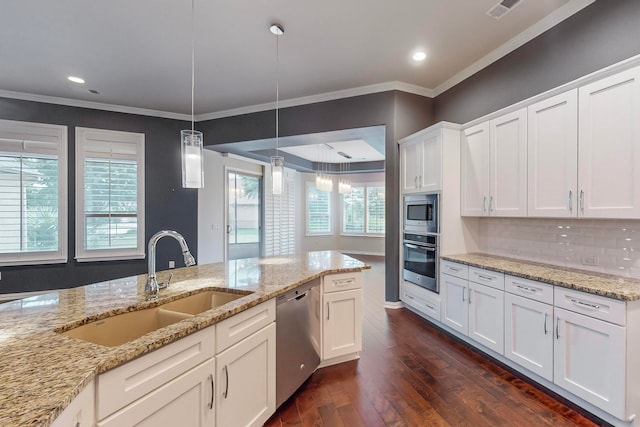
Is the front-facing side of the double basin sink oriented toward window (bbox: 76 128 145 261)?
no

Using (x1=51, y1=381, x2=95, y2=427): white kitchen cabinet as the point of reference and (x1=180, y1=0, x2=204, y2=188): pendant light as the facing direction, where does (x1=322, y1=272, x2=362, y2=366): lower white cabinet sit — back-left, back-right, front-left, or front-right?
front-right

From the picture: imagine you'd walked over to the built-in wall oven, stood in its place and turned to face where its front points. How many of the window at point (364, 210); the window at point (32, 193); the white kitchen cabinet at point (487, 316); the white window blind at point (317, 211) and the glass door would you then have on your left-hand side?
1

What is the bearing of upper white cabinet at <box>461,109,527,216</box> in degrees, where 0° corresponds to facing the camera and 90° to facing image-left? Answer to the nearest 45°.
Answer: approximately 45°

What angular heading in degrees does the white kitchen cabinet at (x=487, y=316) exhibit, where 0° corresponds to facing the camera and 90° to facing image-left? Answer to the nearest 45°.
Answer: approximately 45°

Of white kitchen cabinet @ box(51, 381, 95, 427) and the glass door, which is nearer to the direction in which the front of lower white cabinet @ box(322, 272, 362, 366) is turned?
the white kitchen cabinet

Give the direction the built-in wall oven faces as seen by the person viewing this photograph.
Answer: facing the viewer and to the left of the viewer

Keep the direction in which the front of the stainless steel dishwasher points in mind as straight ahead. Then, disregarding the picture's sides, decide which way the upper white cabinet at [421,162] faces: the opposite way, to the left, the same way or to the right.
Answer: to the right

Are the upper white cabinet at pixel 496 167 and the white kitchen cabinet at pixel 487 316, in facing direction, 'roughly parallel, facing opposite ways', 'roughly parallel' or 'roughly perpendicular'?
roughly parallel

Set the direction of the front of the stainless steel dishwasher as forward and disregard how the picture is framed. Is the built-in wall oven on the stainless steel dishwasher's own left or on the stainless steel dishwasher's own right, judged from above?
on the stainless steel dishwasher's own left

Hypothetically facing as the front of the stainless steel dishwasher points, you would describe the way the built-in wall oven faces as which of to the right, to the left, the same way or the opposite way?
to the right

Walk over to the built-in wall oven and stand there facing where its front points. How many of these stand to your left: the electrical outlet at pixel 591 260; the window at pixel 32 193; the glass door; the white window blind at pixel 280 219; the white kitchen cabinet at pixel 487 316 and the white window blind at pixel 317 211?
2

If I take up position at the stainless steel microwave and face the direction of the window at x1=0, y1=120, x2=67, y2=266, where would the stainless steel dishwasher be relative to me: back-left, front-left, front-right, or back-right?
front-left

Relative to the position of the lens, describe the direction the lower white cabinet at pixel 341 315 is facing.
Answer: facing the viewer and to the right of the viewer
